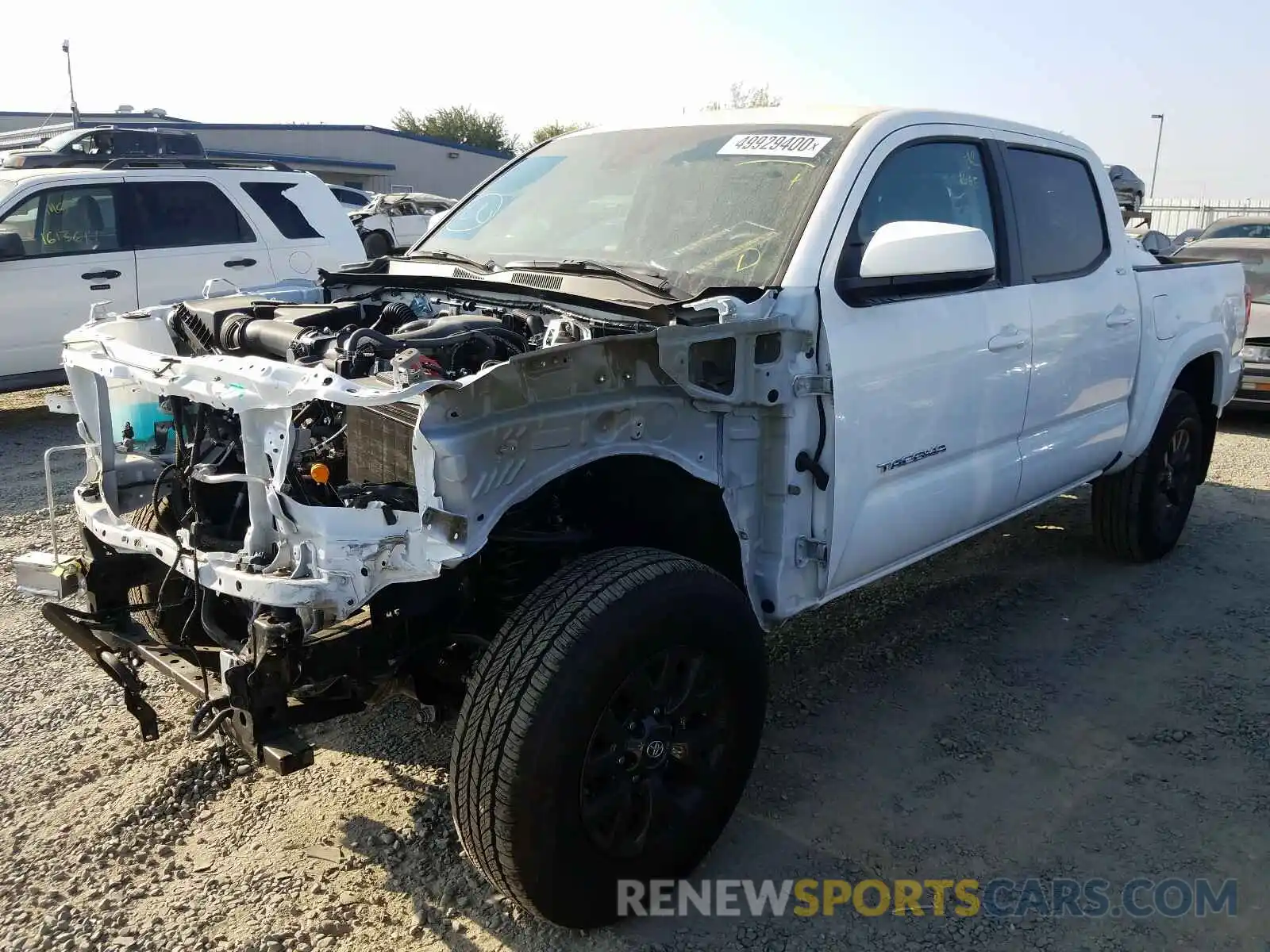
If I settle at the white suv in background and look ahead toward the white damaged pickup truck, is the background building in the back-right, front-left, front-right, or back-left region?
back-left

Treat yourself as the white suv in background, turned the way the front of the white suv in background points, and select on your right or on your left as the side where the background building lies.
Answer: on your right

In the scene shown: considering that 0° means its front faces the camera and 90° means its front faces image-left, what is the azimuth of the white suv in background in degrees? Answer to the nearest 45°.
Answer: approximately 90°

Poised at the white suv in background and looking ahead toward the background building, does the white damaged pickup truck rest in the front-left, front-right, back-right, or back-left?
back-right

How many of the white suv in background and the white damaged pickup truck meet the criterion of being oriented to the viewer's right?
0

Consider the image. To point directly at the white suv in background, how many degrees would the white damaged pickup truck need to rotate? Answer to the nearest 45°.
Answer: approximately 90° to its right

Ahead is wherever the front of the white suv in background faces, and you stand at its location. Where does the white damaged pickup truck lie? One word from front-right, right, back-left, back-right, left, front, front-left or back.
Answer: left

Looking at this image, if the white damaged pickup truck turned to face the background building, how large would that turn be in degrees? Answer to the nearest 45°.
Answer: approximately 135° to its right
